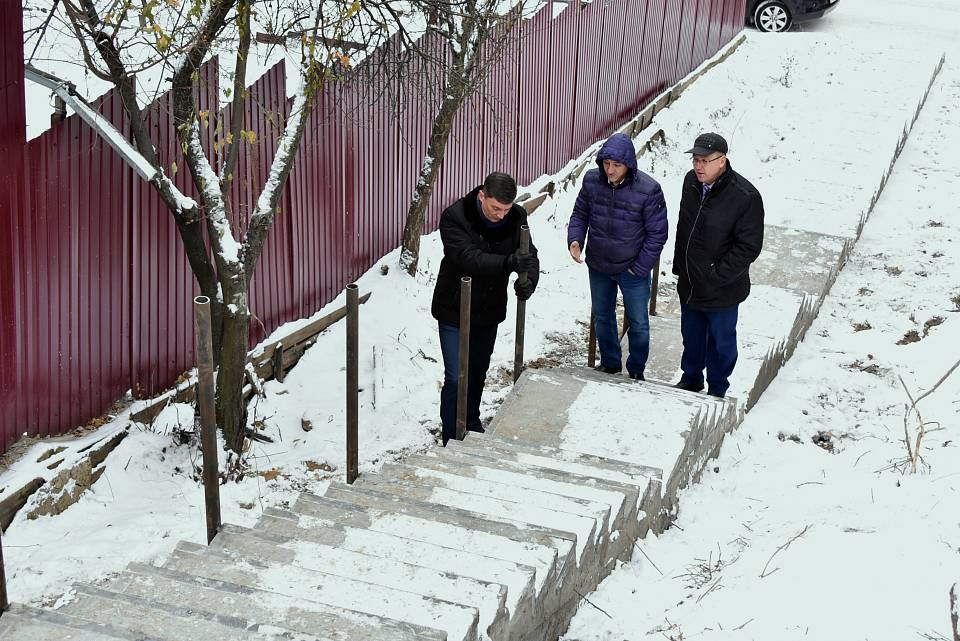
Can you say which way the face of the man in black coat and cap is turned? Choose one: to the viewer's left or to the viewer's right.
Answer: to the viewer's left

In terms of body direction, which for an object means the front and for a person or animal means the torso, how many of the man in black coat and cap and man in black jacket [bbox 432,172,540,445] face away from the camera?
0

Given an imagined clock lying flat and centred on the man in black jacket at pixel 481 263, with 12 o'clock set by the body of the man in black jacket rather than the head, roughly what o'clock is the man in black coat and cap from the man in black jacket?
The man in black coat and cap is roughly at 10 o'clock from the man in black jacket.

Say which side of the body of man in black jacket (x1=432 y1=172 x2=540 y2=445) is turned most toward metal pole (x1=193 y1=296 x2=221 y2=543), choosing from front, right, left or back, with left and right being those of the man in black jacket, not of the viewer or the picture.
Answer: right

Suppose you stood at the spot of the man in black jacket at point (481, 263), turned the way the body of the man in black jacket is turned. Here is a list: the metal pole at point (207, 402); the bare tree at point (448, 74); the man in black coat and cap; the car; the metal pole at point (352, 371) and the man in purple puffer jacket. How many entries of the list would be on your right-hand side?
2

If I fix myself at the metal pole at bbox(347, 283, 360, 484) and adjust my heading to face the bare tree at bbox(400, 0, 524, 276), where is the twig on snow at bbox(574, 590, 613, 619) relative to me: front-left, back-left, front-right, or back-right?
back-right

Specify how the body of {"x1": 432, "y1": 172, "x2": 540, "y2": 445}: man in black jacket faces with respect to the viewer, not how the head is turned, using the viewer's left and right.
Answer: facing the viewer and to the right of the viewer

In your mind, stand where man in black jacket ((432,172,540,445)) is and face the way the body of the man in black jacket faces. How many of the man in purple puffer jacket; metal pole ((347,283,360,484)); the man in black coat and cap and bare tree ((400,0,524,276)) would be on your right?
1

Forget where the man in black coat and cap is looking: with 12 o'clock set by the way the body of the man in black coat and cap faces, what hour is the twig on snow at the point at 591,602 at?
The twig on snow is roughly at 11 o'clock from the man in black coat and cap.

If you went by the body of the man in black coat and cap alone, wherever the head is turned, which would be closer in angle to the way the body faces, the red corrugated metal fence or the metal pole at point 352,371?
the metal pole

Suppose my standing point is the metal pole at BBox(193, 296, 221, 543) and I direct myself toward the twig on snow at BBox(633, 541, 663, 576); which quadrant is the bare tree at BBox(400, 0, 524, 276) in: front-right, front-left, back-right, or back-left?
front-left

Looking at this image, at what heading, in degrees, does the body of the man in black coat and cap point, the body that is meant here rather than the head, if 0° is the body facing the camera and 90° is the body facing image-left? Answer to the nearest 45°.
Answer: approximately 45°

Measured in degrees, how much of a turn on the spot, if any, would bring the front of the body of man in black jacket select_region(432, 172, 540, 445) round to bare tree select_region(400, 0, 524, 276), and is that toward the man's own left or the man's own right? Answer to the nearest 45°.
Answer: approximately 135° to the man's own left

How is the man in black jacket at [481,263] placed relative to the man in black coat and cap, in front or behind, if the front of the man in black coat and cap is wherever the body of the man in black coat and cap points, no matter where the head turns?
in front
